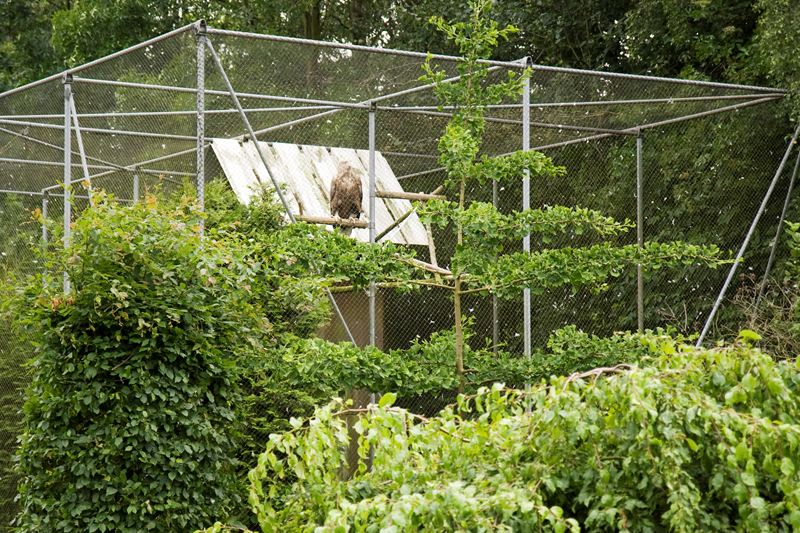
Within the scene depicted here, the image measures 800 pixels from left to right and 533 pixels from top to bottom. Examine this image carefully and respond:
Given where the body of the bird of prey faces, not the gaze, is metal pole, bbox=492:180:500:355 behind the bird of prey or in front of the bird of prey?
in front

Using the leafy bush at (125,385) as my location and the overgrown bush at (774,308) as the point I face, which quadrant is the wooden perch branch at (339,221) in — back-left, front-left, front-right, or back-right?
front-left
